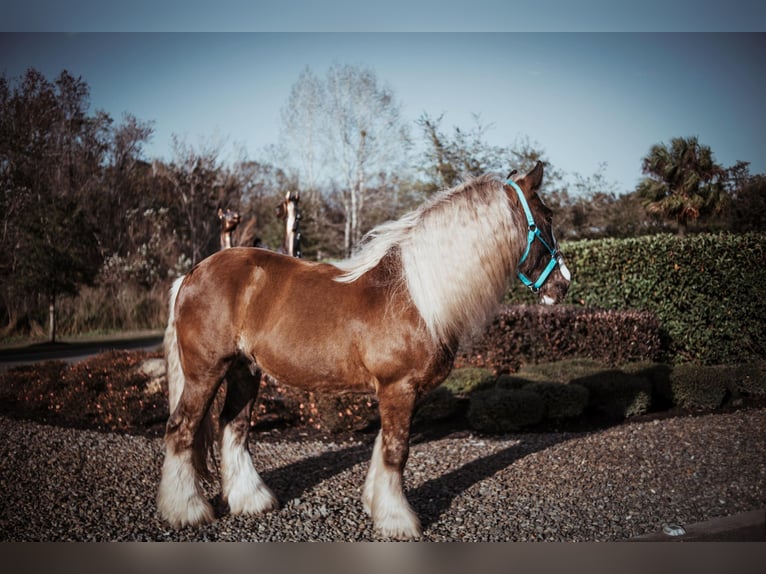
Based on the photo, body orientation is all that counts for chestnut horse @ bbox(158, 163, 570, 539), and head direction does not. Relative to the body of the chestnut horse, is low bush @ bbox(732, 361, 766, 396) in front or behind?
in front

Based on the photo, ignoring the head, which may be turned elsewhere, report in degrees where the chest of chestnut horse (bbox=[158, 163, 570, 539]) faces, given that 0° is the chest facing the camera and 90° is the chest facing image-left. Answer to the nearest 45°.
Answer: approximately 270°

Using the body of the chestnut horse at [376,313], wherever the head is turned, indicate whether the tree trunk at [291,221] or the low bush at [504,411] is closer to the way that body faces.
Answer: the low bush

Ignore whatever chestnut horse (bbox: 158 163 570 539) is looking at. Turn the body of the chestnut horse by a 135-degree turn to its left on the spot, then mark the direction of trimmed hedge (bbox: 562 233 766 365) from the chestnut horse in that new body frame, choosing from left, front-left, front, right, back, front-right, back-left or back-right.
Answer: right

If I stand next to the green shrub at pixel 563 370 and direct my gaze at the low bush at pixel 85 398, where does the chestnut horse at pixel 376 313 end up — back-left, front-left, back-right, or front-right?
front-left

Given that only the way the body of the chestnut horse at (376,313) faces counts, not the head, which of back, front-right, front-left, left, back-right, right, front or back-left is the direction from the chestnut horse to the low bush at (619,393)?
front-left
